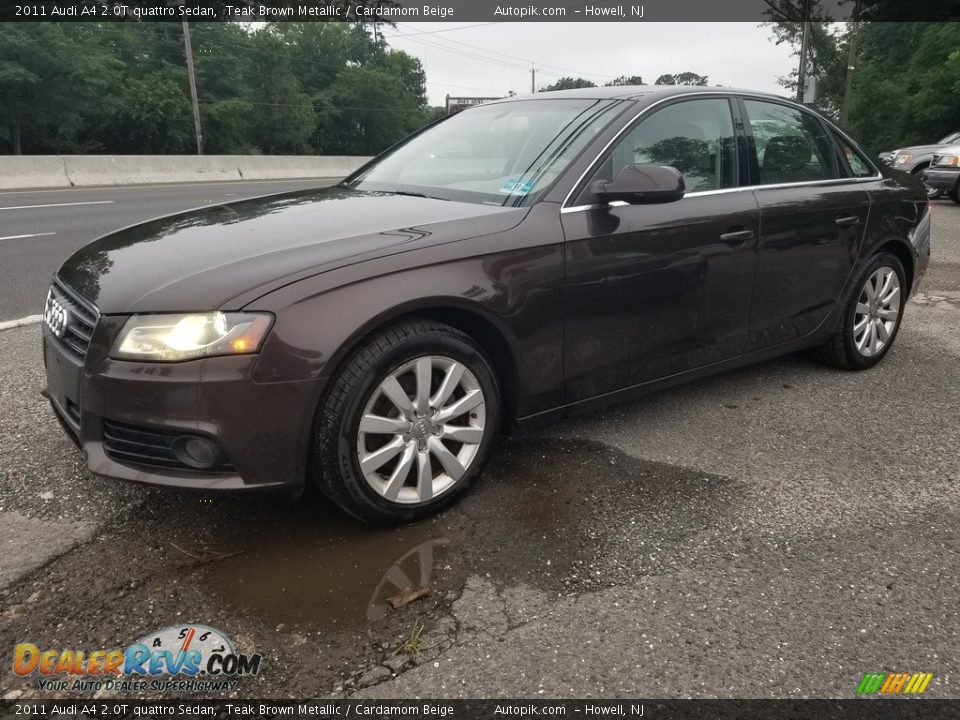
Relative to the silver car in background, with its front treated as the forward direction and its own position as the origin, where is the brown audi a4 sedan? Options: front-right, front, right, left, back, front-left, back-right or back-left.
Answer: front-left

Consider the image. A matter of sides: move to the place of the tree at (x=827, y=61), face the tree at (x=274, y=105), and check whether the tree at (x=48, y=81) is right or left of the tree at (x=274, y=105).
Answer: left

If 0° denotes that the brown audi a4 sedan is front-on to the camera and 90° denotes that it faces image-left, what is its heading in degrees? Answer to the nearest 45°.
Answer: approximately 45°

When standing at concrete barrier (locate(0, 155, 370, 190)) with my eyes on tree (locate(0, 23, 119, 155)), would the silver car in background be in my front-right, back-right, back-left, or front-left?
back-right

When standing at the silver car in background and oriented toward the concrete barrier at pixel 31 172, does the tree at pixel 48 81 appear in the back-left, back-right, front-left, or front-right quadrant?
front-right

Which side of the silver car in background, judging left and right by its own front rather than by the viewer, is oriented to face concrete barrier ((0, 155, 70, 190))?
front

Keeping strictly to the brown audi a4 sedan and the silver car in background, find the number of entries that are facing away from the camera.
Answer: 0

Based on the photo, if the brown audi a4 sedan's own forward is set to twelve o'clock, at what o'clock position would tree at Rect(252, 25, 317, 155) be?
The tree is roughly at 4 o'clock from the brown audi a4 sedan.

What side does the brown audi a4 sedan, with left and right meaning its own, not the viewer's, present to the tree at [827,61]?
back

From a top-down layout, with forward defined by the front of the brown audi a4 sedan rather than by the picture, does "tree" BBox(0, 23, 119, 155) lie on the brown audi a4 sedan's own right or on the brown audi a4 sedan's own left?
on the brown audi a4 sedan's own right

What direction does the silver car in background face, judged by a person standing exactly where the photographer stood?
facing the viewer and to the left of the viewer

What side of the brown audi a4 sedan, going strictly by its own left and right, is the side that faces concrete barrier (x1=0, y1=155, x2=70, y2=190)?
right
